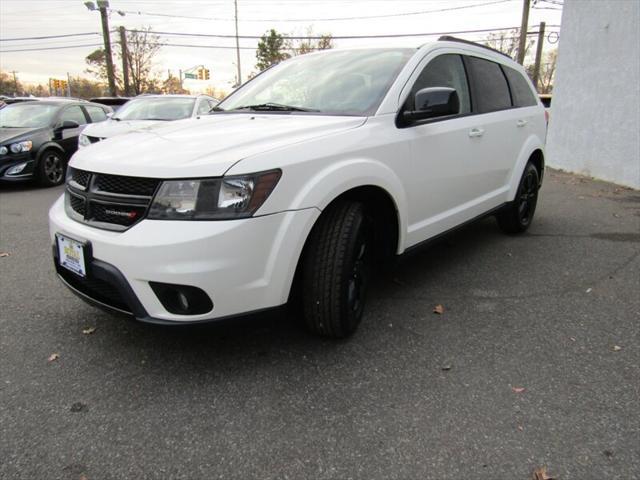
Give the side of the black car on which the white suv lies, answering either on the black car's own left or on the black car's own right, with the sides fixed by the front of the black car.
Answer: on the black car's own left

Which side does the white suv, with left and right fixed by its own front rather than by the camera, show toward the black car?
right

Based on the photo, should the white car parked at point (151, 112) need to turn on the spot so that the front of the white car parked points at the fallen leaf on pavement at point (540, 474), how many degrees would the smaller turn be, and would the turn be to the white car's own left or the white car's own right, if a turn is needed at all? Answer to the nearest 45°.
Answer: approximately 45° to the white car's own left

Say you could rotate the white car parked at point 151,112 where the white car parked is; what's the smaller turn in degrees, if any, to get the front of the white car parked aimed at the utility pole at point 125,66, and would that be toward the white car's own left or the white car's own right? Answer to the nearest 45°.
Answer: approximately 135° to the white car's own right

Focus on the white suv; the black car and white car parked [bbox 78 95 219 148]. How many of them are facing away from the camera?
0

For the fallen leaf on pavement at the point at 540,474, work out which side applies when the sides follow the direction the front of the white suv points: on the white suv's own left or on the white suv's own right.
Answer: on the white suv's own left

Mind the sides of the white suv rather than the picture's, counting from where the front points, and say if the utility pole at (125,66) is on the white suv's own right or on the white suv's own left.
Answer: on the white suv's own right

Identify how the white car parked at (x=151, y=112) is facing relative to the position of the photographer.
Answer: facing the viewer and to the left of the viewer

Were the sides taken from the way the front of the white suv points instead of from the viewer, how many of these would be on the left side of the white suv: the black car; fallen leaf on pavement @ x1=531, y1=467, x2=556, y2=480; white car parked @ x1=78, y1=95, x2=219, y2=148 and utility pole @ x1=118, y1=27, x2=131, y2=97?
1

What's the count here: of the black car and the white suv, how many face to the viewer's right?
0

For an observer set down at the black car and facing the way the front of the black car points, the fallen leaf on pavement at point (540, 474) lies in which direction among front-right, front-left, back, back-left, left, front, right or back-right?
front-left

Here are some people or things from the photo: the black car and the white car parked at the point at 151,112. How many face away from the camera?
0
